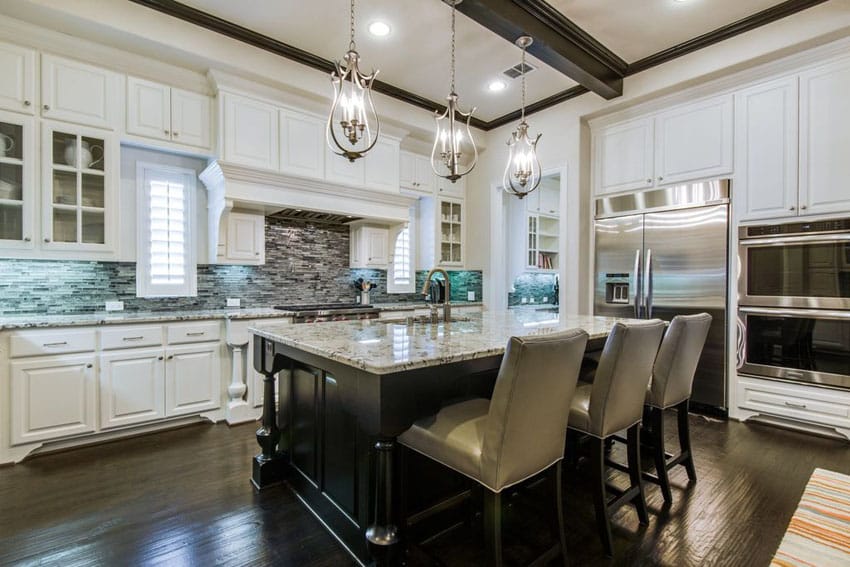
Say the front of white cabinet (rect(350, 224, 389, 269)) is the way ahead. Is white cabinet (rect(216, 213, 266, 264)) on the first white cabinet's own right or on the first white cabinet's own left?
on the first white cabinet's own right

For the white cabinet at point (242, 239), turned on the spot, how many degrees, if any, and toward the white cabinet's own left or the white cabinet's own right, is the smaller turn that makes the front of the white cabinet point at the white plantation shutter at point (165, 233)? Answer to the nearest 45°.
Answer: approximately 90° to the white cabinet's own right

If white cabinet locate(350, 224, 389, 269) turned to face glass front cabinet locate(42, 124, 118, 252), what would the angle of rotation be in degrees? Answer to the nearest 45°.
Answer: approximately 90° to its right

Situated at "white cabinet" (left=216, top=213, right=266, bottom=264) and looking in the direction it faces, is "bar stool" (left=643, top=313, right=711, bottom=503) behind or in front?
in front

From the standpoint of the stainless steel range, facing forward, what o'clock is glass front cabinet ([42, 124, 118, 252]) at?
The glass front cabinet is roughly at 4 o'clock from the stainless steel range.

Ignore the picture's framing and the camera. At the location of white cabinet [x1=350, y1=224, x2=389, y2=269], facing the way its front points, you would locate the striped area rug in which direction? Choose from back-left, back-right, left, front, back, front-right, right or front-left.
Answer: front

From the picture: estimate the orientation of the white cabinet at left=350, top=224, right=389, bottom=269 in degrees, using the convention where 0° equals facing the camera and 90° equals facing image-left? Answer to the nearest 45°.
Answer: approximately 315°

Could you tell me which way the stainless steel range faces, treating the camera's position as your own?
facing the viewer and to the right of the viewer

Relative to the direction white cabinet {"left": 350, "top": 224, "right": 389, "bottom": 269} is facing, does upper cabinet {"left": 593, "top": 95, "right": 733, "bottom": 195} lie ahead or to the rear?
ahead

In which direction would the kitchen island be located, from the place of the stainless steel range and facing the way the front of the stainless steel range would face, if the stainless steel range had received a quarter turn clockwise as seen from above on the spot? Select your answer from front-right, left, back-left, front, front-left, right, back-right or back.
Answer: front-left

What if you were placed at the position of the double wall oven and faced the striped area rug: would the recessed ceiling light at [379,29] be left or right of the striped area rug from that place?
right

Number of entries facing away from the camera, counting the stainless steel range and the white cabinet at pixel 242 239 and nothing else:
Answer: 0

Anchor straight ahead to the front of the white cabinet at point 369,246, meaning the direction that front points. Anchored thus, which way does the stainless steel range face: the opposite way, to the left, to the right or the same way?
the same way

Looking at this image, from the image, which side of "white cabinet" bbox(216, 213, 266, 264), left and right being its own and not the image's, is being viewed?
front
